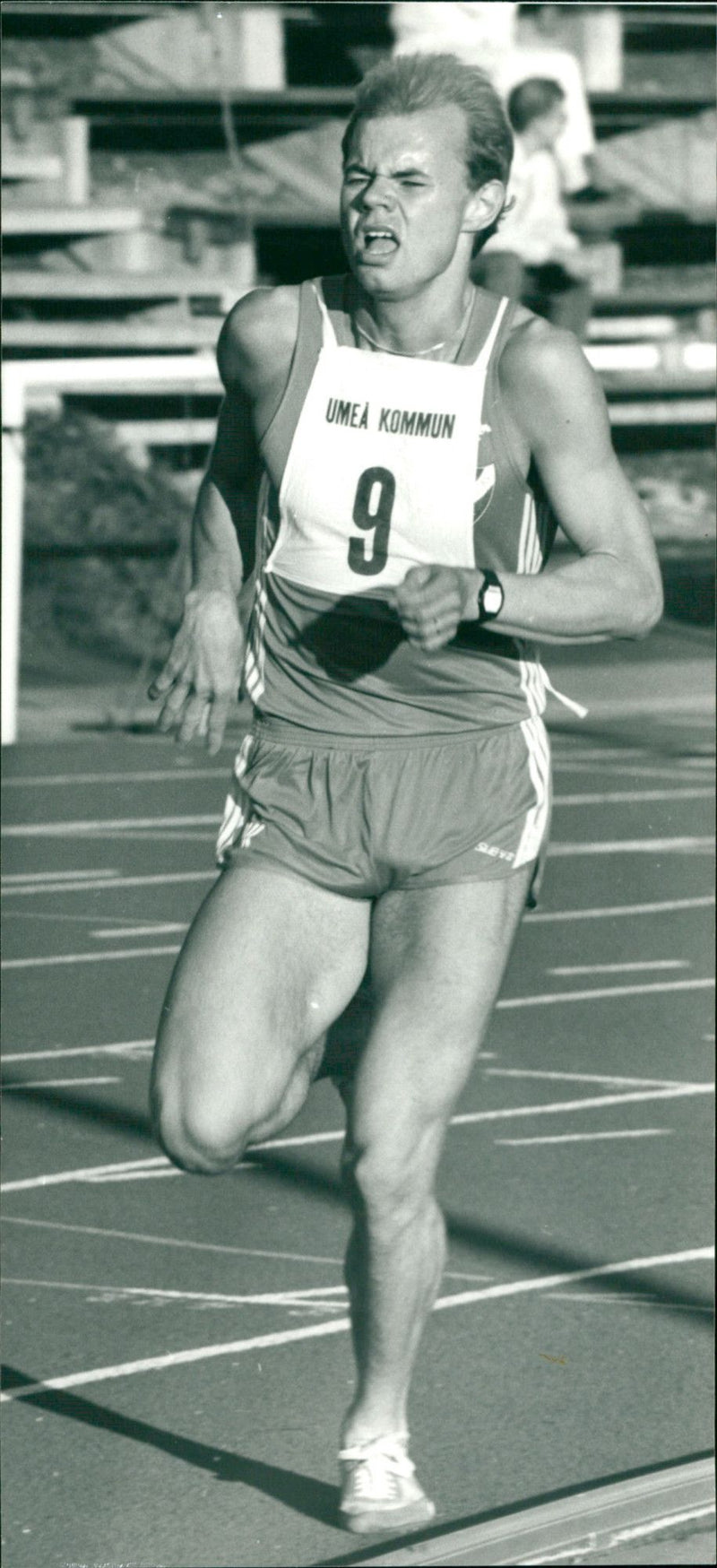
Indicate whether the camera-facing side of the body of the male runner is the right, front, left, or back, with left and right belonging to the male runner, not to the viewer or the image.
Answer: front

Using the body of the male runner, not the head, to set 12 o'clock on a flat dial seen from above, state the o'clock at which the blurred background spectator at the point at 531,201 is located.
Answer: The blurred background spectator is roughly at 6 o'clock from the male runner.
